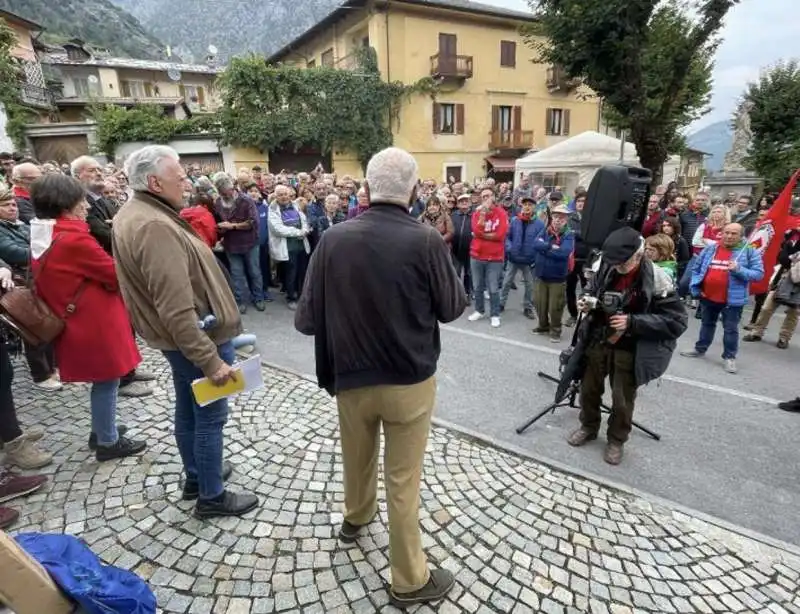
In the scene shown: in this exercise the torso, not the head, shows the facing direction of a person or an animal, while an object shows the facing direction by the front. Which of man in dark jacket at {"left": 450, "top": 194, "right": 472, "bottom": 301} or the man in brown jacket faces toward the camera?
the man in dark jacket

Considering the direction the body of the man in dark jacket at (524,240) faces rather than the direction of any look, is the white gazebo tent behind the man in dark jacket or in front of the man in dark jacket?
behind

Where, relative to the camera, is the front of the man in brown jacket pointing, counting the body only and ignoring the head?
to the viewer's right

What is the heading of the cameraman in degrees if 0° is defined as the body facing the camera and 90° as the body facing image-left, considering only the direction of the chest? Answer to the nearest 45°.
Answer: approximately 45°

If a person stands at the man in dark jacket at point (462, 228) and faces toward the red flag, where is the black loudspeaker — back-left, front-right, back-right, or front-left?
front-right

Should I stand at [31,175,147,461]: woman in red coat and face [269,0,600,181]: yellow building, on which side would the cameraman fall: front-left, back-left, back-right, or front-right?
front-right

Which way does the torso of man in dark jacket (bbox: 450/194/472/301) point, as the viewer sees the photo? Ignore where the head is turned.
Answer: toward the camera

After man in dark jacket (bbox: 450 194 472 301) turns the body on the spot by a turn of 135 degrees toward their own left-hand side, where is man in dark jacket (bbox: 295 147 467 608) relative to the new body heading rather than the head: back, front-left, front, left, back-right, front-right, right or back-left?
back-right

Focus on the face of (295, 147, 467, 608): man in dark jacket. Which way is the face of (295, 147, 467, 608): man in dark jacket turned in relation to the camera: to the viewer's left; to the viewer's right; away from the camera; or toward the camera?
away from the camera

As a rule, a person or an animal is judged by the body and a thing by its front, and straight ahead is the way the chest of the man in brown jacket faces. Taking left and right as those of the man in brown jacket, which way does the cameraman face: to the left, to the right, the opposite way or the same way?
the opposite way

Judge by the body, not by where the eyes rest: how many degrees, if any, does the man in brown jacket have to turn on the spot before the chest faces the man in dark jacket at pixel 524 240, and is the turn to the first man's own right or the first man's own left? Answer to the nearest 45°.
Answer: approximately 45° to the first man's own left

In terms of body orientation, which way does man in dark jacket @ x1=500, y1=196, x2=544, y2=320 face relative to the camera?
toward the camera

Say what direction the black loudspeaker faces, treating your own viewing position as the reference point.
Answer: facing away from the viewer and to the left of the viewer

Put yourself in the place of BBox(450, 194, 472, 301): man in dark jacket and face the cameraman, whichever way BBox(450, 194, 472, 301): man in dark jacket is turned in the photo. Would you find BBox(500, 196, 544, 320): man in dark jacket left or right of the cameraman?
left

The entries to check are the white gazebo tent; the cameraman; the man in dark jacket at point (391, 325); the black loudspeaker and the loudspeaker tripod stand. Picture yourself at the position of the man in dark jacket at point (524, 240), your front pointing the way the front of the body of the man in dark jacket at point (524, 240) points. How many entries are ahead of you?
4

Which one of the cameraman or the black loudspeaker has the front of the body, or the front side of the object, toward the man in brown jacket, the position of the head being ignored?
the cameraman
